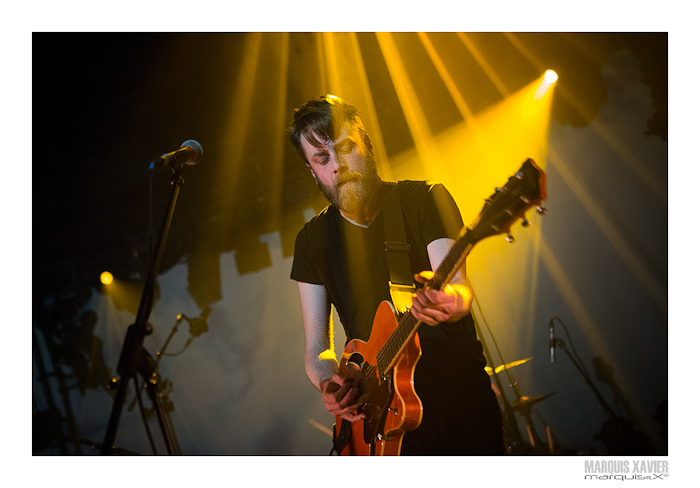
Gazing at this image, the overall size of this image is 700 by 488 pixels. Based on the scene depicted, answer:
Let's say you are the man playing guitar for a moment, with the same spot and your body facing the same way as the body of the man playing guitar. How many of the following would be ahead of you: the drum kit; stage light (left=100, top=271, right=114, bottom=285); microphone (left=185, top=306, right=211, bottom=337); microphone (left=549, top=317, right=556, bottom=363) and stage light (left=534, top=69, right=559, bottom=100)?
0

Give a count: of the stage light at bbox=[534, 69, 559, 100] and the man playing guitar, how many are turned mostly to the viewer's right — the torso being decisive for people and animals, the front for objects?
0

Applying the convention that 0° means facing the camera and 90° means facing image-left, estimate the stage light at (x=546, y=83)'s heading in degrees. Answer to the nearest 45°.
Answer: approximately 45°

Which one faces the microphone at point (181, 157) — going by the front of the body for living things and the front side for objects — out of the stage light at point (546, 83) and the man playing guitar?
the stage light

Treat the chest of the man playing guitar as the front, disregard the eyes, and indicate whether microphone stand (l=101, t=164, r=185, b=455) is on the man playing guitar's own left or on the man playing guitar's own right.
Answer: on the man playing guitar's own right

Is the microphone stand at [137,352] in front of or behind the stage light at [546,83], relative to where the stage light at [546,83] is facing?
in front

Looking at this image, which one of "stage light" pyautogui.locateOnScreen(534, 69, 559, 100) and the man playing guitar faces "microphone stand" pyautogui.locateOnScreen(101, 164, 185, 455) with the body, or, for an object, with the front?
the stage light

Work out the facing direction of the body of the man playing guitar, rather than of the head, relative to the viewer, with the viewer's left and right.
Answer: facing the viewer

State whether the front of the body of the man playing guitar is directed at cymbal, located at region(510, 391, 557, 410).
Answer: no

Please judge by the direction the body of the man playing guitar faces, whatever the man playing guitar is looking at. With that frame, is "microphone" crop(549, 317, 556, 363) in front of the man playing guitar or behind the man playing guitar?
behind
